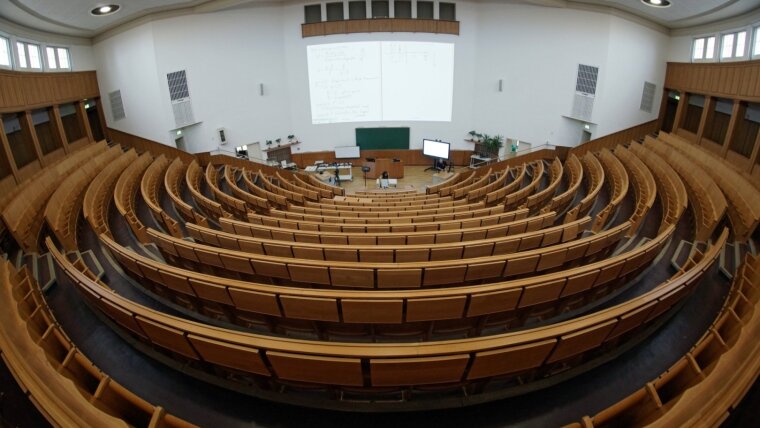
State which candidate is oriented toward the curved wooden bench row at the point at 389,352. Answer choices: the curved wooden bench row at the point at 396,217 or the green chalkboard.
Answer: the green chalkboard

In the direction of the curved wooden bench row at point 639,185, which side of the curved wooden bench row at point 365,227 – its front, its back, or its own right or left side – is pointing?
right

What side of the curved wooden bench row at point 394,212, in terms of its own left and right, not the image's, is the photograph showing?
back

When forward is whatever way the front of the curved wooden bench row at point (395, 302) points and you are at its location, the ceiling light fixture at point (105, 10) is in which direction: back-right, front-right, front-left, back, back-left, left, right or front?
front-left

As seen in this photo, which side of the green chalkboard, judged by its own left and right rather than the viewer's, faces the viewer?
front

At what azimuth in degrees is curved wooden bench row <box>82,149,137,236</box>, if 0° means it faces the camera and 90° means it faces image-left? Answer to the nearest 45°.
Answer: approximately 270°

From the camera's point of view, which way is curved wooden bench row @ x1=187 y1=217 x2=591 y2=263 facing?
away from the camera

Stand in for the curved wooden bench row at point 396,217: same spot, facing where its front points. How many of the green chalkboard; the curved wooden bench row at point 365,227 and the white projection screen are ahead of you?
2

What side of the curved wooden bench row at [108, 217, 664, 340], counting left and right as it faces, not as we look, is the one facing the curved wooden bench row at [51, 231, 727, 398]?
back

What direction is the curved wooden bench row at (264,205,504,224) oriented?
away from the camera

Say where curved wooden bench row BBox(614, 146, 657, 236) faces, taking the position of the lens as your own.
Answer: facing to the left of the viewer

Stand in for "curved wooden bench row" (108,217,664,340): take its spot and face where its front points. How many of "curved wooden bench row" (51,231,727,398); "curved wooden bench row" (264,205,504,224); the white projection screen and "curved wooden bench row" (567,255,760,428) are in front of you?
2

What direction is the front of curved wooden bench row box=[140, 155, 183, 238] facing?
to the viewer's right

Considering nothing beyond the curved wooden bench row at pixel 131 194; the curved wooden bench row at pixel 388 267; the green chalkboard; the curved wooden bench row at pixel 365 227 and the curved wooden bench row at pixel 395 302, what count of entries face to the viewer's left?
0

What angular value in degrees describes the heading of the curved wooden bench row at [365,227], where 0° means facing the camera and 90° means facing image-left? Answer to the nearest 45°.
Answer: approximately 180°

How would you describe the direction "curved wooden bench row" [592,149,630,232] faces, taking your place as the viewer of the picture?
facing to the left of the viewer

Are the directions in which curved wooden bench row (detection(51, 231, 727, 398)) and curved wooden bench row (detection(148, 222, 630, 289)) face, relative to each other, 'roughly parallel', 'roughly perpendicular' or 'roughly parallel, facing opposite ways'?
roughly parallel

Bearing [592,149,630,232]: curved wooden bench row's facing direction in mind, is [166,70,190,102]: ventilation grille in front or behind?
in front

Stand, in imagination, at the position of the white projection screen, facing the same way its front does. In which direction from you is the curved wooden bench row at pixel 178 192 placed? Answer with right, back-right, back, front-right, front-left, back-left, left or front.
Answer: front-right
